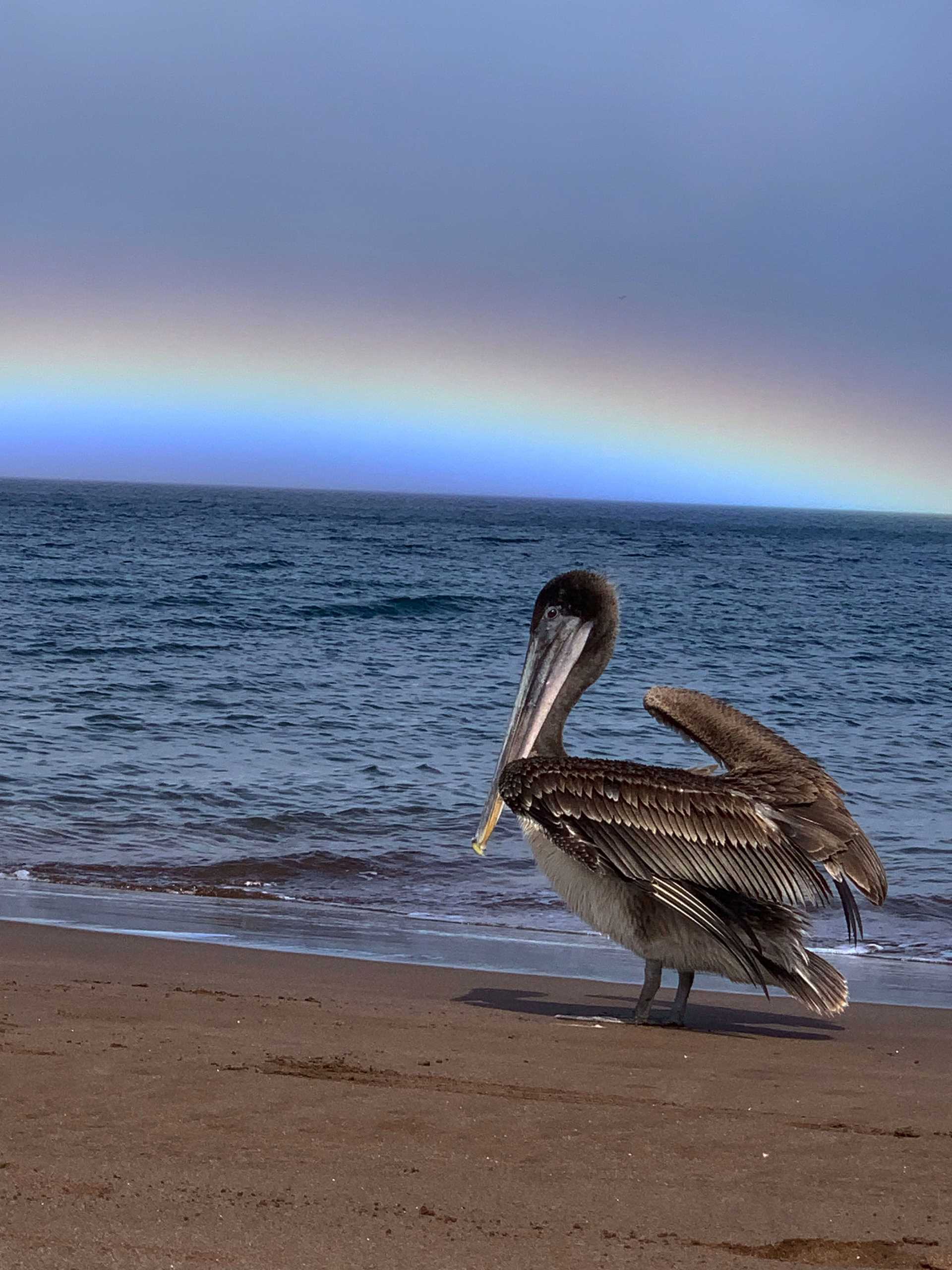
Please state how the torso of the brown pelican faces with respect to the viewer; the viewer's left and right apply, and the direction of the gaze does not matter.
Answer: facing to the left of the viewer
